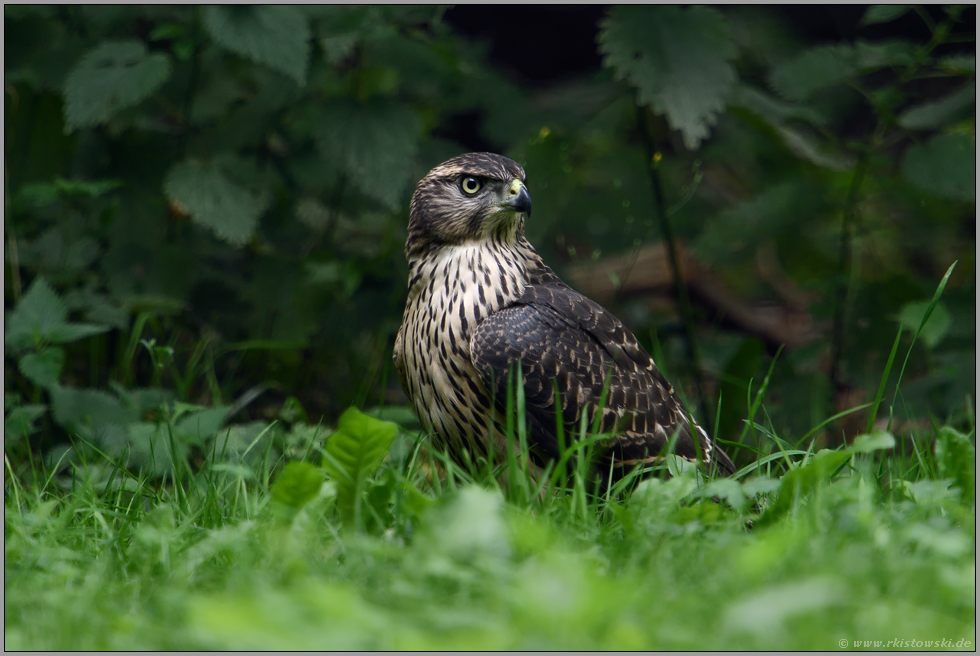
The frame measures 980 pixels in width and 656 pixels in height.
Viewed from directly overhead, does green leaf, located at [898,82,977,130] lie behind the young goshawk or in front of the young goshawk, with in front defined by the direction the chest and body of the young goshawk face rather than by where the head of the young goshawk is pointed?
behind

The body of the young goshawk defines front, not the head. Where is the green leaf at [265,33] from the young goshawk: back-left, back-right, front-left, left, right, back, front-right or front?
right

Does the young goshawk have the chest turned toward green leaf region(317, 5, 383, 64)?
no

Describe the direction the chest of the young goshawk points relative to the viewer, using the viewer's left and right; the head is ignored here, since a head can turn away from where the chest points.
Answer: facing the viewer and to the left of the viewer

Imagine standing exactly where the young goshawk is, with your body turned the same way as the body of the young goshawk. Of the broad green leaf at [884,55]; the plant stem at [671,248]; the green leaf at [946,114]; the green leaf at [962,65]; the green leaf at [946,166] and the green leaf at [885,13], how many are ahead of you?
0

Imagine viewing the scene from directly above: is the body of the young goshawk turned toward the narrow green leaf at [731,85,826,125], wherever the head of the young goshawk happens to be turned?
no

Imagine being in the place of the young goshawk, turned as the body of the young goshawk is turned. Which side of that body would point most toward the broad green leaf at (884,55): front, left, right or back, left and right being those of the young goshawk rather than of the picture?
back

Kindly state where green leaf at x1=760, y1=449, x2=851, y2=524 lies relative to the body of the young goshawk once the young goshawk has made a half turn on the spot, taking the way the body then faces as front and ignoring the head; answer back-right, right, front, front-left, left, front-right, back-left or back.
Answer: right

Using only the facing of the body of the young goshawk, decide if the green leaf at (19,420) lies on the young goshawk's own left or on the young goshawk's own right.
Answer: on the young goshawk's own right

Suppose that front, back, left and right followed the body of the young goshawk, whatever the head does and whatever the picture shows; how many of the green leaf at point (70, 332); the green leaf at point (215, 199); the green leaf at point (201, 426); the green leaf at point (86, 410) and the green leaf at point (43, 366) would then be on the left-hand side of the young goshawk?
0

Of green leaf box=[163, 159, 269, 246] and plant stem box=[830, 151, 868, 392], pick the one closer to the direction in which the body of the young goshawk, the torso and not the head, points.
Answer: the green leaf

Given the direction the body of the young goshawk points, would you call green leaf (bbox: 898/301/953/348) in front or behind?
behind

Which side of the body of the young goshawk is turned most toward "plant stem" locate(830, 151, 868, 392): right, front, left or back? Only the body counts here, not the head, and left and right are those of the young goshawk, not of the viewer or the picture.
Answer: back

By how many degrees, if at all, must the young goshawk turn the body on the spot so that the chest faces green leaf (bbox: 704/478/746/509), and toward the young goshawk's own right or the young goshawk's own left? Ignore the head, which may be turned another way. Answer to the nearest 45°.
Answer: approximately 90° to the young goshawk's own left

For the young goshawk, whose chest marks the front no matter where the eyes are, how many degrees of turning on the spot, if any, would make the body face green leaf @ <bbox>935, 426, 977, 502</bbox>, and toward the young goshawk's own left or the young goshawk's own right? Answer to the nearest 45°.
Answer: approximately 90° to the young goshawk's own left

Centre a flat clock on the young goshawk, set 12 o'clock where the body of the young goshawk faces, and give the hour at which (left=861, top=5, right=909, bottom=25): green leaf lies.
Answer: The green leaf is roughly at 6 o'clock from the young goshawk.

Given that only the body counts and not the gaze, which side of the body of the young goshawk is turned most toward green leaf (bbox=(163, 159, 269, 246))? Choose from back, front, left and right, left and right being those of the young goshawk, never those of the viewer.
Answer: right

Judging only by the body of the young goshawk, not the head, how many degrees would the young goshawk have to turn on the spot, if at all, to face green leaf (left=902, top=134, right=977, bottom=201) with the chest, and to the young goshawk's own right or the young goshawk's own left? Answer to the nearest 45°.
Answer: approximately 180°
